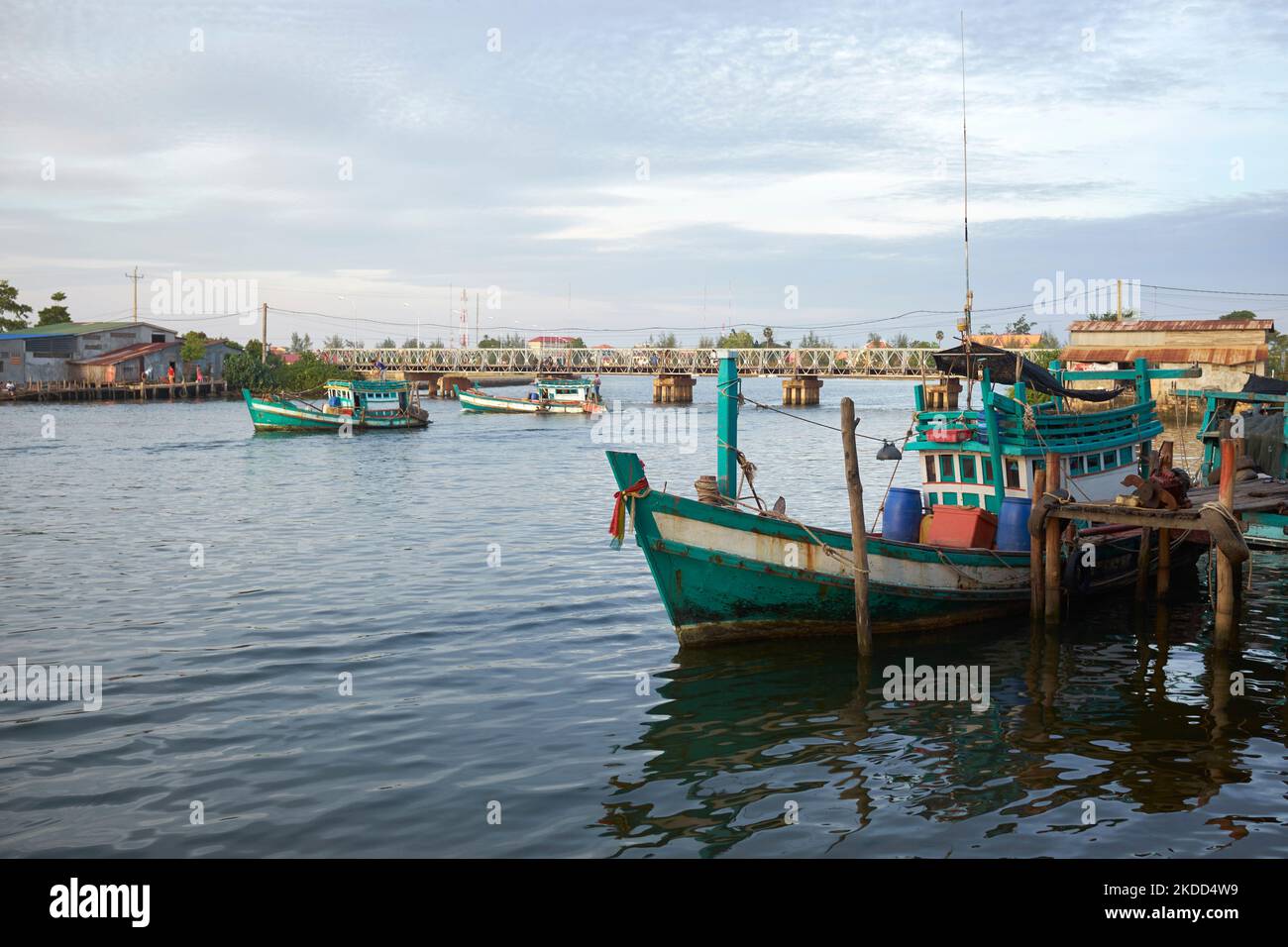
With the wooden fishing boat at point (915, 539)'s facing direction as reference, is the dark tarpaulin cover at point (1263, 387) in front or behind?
behind

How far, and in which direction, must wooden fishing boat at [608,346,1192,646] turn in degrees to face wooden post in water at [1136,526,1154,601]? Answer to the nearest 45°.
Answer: approximately 180°

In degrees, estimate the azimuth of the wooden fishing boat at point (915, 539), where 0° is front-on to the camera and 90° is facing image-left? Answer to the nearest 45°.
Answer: approximately 45°
